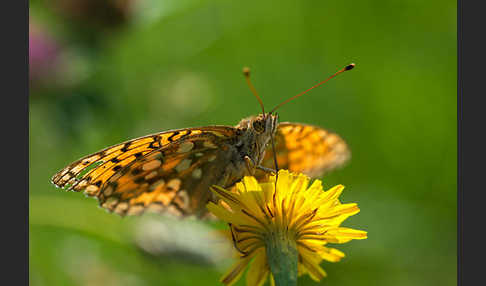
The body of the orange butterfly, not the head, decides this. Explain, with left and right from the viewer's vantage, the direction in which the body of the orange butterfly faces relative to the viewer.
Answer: facing the viewer and to the right of the viewer

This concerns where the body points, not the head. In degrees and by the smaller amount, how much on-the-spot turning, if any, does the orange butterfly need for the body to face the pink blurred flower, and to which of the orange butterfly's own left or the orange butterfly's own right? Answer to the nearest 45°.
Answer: approximately 180°
